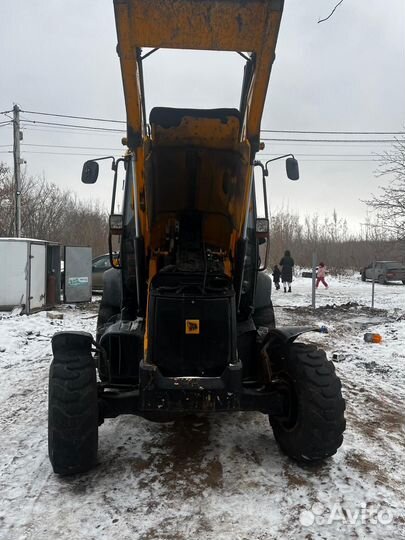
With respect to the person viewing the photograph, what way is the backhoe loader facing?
facing the viewer

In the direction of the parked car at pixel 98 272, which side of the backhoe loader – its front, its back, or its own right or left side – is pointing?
back

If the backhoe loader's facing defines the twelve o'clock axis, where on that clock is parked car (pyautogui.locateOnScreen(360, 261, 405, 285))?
The parked car is roughly at 7 o'clock from the backhoe loader.
